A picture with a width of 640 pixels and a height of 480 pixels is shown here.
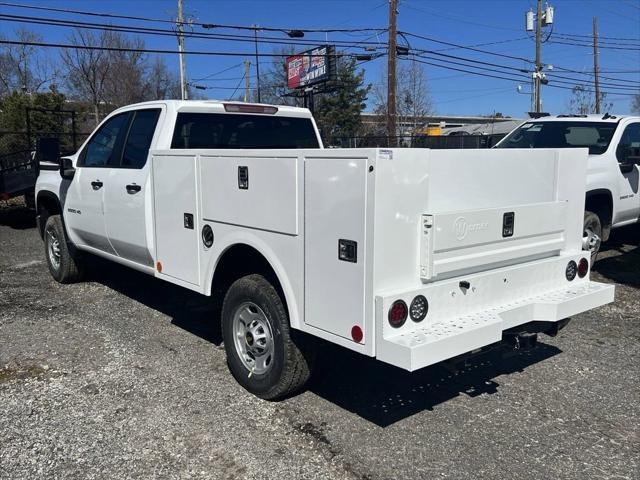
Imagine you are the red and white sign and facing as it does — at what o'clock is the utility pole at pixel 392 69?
The utility pole is roughly at 10 o'clock from the red and white sign.

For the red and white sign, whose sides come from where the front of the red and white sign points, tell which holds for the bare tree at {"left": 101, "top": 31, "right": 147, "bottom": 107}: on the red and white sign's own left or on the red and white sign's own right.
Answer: on the red and white sign's own right

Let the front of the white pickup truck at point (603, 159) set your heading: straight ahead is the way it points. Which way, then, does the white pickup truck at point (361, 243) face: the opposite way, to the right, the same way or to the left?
to the right

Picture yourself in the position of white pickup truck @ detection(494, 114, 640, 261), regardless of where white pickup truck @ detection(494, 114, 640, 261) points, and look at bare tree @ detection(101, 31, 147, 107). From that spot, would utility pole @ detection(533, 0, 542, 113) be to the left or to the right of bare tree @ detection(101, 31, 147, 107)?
right

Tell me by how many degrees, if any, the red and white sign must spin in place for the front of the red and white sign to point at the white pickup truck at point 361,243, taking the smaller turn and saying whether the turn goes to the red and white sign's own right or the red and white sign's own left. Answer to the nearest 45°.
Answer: approximately 45° to the red and white sign's own left

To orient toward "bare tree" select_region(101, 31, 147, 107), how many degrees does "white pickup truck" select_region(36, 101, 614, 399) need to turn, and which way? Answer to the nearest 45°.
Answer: approximately 45° to its right

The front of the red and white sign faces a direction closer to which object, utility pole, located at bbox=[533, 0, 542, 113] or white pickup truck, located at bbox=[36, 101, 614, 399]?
the white pickup truck

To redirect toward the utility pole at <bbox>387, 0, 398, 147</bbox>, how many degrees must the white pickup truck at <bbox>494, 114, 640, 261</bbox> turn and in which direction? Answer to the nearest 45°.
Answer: approximately 90° to its right

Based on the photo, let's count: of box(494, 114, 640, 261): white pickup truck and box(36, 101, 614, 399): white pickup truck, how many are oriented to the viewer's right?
0

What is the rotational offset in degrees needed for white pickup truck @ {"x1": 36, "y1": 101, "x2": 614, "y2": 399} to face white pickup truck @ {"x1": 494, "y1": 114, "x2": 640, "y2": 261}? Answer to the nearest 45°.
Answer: approximately 90° to its right

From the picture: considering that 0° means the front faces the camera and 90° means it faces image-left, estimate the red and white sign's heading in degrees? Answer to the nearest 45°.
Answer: approximately 45°
